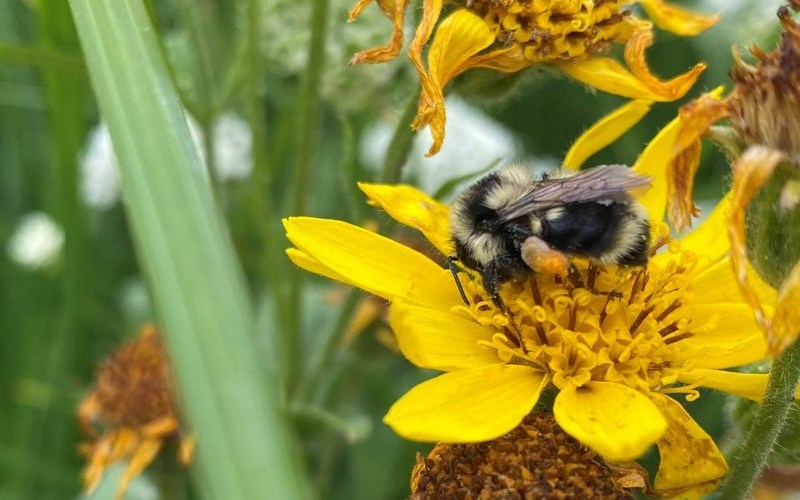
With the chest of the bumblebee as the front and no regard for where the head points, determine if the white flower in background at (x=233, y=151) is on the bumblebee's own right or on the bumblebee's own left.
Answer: on the bumblebee's own right

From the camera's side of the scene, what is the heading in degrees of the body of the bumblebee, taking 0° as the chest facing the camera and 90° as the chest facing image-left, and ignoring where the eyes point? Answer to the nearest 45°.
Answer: approximately 90°

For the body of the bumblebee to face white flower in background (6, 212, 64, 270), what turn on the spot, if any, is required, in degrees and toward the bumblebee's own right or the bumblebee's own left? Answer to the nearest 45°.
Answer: approximately 45° to the bumblebee's own right

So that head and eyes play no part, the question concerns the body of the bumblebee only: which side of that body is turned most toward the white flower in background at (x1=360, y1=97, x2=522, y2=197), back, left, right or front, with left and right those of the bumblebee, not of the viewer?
right

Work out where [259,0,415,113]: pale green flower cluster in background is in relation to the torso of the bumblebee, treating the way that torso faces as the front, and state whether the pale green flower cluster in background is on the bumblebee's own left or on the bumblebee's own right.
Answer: on the bumblebee's own right
